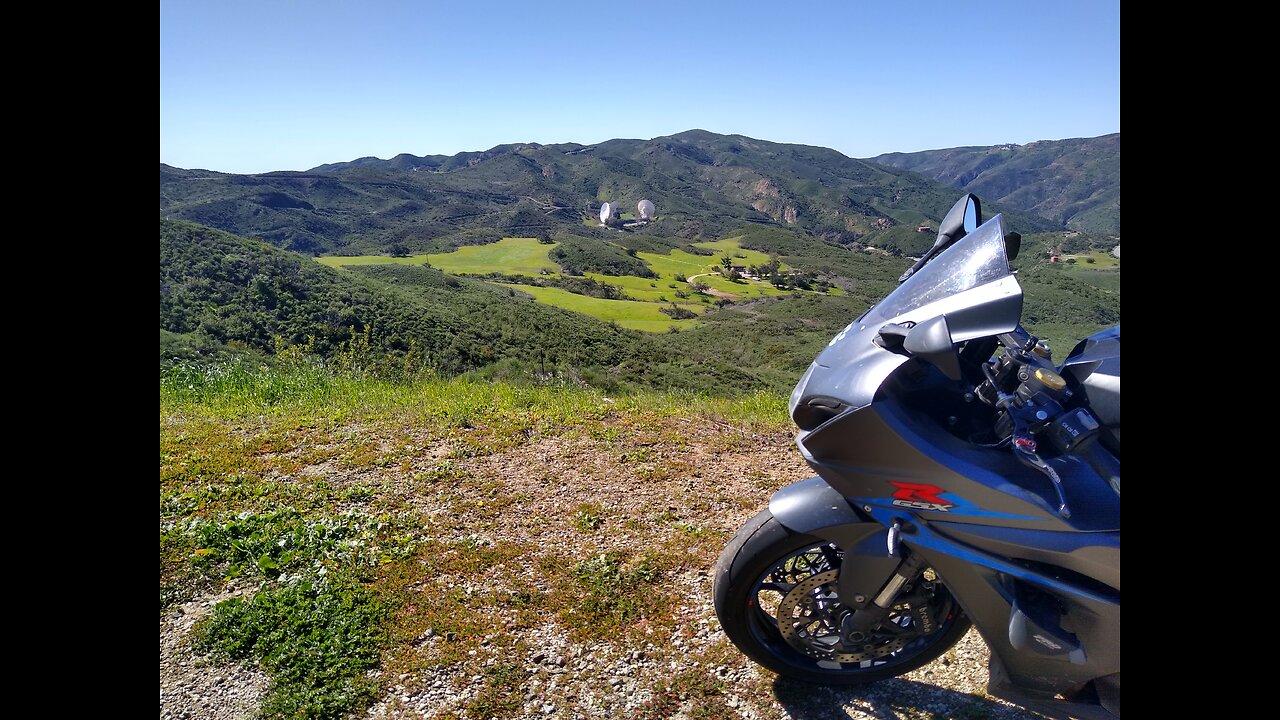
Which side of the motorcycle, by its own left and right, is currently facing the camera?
left
